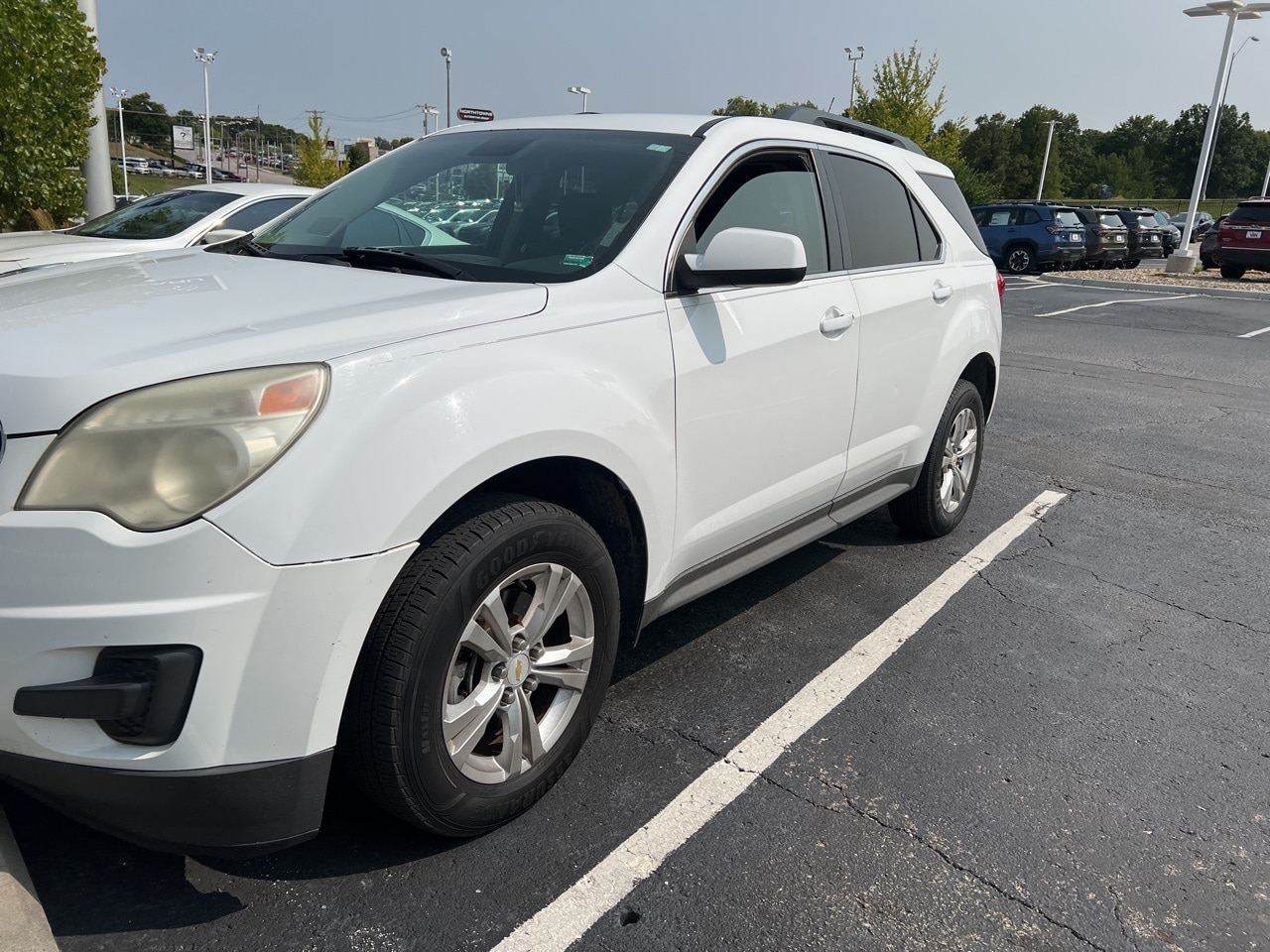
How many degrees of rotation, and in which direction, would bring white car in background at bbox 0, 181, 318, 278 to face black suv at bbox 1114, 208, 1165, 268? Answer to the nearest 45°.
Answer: approximately 180°

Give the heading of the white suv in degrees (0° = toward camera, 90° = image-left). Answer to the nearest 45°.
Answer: approximately 45°

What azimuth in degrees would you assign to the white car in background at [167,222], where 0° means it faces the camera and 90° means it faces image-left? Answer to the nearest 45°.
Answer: approximately 45°

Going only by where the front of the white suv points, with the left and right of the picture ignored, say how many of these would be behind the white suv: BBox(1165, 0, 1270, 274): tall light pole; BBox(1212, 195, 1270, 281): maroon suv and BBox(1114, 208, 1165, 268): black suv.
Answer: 3
